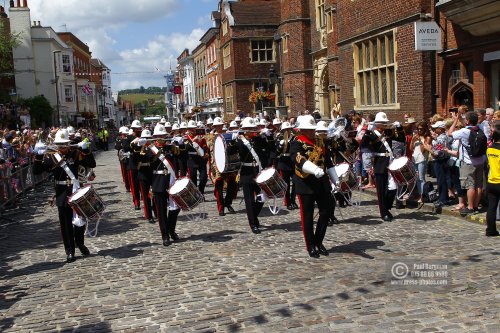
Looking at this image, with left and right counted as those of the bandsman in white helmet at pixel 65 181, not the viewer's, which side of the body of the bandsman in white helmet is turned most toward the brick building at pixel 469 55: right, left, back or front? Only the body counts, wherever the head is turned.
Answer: left

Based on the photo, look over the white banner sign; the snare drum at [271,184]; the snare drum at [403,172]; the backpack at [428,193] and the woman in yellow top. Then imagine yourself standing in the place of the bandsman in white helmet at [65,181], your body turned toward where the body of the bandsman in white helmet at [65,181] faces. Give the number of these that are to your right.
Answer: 0

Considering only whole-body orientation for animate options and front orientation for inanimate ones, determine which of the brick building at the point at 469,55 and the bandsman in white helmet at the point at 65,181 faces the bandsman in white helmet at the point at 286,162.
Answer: the brick building

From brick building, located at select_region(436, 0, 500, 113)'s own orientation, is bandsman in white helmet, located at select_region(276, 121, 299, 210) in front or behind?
in front

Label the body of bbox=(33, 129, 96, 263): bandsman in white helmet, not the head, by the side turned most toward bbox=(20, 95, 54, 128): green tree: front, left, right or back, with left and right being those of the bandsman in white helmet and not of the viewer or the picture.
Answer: back

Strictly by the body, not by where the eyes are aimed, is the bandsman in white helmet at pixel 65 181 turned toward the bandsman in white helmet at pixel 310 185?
no

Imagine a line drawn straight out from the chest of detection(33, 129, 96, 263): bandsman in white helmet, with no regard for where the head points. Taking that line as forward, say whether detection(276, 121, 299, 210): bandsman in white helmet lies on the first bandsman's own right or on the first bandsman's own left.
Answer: on the first bandsman's own left

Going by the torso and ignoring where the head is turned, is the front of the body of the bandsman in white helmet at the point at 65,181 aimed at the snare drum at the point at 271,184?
no

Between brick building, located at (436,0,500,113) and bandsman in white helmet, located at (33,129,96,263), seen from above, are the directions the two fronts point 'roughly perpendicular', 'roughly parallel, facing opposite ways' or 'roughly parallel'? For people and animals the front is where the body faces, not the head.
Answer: roughly perpendicular

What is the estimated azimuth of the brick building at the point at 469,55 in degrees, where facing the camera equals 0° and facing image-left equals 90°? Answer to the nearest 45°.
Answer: approximately 45°

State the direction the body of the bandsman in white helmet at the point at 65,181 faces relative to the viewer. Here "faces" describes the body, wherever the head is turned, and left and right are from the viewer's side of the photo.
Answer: facing the viewer

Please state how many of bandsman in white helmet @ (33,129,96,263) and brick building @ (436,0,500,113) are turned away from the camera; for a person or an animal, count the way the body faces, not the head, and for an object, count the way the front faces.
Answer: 0

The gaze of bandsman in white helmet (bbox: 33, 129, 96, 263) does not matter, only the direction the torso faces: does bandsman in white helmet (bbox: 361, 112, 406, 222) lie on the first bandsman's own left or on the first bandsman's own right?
on the first bandsman's own left

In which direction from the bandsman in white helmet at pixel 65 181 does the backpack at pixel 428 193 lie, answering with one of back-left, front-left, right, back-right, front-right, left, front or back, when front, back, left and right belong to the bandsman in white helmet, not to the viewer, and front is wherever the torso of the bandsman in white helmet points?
left
